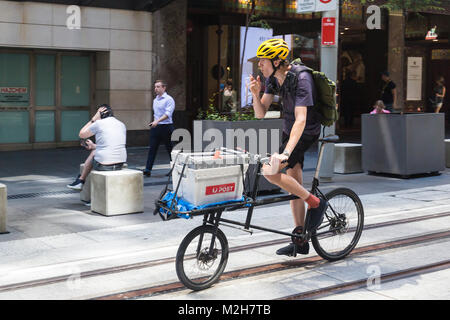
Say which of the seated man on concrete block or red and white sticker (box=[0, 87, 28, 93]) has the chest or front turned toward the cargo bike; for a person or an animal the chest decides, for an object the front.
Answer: the red and white sticker

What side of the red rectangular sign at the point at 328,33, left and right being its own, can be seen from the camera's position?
front

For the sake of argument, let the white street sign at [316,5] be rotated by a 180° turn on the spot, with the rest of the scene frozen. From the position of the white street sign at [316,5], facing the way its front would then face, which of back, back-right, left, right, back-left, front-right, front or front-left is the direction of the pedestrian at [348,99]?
front

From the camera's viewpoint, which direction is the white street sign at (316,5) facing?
toward the camera

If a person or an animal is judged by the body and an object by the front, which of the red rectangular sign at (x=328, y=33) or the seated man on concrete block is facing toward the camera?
the red rectangular sign

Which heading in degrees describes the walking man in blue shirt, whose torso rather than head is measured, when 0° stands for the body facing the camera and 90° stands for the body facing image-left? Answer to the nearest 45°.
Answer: approximately 45°

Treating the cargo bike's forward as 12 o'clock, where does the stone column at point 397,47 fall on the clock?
The stone column is roughly at 5 o'clock from the cargo bike.

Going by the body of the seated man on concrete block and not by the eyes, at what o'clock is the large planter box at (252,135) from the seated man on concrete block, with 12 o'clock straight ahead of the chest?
The large planter box is roughly at 4 o'clock from the seated man on concrete block.

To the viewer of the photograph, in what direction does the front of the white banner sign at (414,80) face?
facing the viewer

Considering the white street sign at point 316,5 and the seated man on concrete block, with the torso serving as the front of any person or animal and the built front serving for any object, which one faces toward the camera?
the white street sign

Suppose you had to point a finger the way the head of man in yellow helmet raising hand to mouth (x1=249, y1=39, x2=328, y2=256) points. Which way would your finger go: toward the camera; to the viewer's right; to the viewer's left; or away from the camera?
to the viewer's left

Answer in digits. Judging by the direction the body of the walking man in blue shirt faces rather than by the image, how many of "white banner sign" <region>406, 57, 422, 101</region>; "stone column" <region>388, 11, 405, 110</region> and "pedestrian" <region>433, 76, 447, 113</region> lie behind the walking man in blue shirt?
3

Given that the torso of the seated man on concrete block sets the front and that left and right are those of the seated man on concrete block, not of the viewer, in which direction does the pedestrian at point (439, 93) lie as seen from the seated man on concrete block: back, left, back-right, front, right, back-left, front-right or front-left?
right
